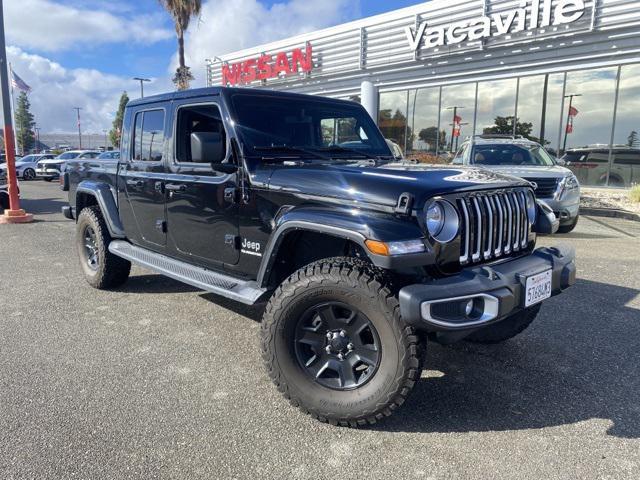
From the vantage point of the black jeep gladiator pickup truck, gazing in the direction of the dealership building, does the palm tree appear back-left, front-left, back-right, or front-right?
front-left

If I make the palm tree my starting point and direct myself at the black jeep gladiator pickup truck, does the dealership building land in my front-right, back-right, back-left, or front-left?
front-left

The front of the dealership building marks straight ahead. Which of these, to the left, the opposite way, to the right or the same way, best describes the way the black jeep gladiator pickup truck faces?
to the left

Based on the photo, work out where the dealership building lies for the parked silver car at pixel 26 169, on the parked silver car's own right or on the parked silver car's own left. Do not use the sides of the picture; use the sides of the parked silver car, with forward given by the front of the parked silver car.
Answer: on the parked silver car's own left

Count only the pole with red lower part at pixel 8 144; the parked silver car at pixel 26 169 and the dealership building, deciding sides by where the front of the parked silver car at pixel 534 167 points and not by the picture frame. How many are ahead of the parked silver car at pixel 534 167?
0

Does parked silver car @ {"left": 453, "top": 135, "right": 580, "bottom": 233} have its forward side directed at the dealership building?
no

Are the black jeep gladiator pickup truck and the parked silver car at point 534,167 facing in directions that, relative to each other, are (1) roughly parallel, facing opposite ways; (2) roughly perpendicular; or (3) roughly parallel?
roughly parallel

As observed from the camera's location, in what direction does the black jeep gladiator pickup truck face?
facing the viewer and to the right of the viewer

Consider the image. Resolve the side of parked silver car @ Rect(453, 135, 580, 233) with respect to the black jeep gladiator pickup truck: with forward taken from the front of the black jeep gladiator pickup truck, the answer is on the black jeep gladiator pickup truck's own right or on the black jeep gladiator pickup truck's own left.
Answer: on the black jeep gladiator pickup truck's own left

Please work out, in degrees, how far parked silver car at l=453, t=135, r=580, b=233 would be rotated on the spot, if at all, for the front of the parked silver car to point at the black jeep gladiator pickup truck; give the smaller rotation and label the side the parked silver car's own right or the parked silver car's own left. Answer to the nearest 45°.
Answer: approximately 45° to the parked silver car's own right

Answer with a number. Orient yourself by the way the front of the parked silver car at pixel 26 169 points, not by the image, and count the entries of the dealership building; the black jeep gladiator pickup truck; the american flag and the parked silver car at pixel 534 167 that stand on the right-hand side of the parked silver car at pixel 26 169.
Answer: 0

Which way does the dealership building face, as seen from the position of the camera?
facing the viewer and to the left of the viewer

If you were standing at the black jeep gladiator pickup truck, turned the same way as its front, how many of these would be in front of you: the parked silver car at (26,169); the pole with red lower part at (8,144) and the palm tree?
0

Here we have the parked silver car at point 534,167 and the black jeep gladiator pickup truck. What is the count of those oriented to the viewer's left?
0
